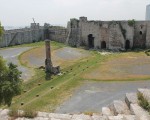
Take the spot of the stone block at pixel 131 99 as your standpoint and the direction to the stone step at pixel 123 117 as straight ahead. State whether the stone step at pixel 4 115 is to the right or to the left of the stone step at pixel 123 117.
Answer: right

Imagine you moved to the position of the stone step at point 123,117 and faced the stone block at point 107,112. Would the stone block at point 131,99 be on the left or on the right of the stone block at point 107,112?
right

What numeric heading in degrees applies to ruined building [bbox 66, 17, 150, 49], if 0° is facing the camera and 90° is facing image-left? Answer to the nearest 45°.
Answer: approximately 0°

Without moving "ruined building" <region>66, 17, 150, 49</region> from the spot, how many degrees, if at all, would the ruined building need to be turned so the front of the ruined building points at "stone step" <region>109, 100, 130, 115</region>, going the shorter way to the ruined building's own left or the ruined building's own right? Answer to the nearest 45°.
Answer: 0° — it already faces it

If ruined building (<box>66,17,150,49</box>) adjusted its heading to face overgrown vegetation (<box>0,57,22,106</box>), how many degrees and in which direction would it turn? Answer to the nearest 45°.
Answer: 0° — it already faces it

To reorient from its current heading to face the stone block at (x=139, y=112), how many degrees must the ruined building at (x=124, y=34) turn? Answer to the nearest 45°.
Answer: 0° — it already faces it

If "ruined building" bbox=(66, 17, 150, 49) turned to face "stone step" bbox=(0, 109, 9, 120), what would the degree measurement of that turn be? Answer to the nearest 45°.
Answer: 0° — it already faces it
